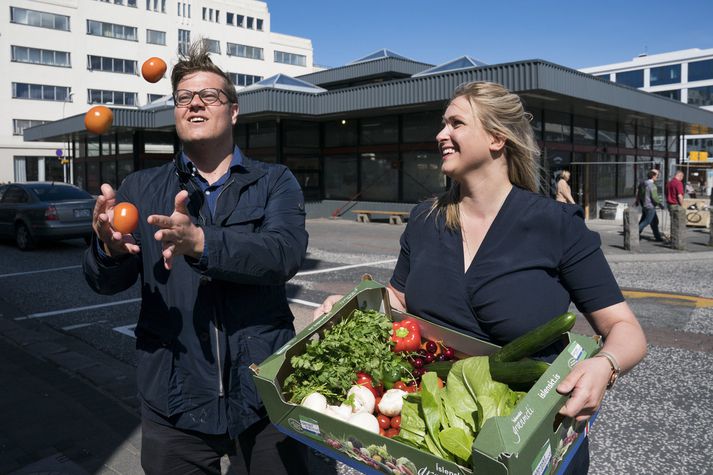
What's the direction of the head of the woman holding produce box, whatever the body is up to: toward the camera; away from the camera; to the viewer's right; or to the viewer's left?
to the viewer's left

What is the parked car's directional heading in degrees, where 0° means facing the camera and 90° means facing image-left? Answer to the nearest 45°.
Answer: approximately 135°

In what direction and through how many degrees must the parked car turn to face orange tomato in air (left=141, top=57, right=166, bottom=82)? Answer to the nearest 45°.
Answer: approximately 135° to its left

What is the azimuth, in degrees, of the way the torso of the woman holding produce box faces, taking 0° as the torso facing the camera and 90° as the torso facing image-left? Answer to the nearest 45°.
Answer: approximately 45°

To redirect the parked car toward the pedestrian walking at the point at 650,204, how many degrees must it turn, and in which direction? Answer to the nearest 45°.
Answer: approximately 135° to its right
